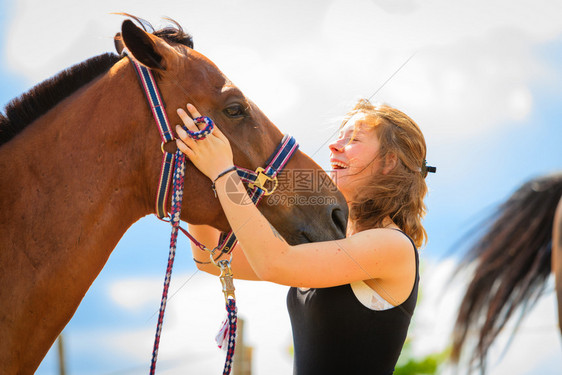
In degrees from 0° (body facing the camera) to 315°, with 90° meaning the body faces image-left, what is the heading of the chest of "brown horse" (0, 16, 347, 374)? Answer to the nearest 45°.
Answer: approximately 270°

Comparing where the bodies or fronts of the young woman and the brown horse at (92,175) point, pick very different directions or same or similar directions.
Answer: very different directions

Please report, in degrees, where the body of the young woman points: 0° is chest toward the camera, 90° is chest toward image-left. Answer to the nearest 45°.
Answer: approximately 90°

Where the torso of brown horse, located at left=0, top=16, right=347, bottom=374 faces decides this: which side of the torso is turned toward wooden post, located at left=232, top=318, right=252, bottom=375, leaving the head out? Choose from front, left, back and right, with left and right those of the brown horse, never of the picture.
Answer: left

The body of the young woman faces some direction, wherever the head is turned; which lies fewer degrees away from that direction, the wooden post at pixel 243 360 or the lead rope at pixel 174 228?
the lead rope

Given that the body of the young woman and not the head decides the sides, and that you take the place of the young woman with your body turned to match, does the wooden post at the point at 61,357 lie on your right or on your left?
on your right

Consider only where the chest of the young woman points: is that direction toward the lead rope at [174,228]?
yes

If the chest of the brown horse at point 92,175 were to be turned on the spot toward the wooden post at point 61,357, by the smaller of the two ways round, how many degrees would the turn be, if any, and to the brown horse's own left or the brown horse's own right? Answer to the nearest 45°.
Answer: approximately 90° to the brown horse's own left
